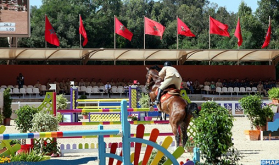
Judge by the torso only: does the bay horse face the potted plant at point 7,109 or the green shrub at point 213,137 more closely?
the potted plant

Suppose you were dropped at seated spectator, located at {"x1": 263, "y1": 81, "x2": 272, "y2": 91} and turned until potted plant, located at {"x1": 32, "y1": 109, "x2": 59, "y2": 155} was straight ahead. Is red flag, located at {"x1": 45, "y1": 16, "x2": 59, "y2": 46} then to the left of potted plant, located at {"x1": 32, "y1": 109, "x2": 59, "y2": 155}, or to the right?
right

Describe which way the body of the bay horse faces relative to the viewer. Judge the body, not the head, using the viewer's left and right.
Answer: facing away from the viewer and to the left of the viewer

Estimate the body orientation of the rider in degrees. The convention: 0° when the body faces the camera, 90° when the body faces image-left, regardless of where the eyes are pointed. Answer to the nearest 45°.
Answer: approximately 135°

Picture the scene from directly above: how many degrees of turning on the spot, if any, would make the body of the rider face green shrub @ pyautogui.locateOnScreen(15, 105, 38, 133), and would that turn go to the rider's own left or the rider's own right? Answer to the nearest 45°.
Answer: approximately 45° to the rider's own left

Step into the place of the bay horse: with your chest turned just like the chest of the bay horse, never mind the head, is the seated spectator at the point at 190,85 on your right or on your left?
on your right
